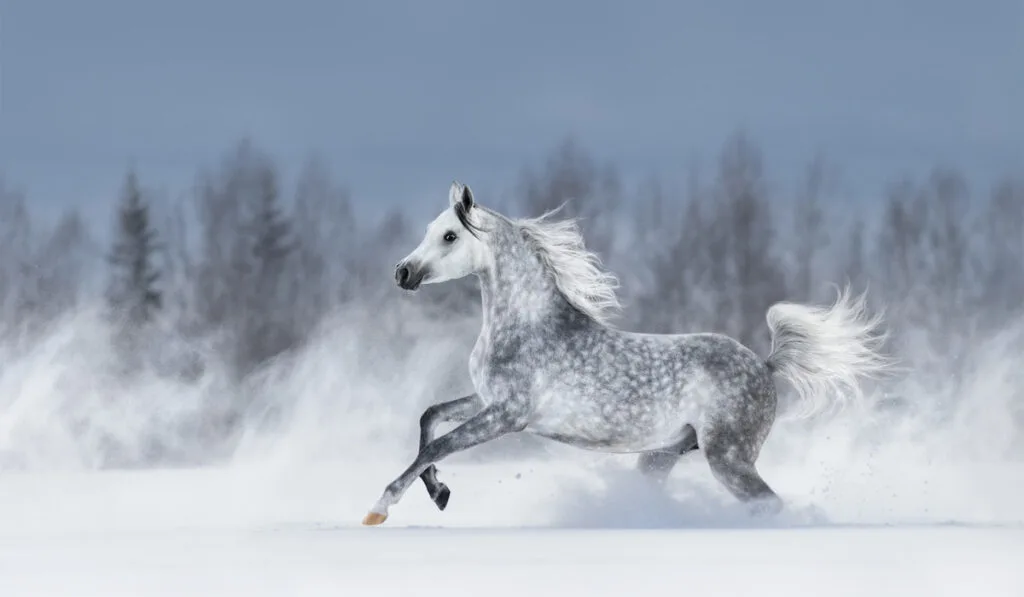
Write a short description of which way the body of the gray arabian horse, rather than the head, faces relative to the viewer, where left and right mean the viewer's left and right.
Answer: facing to the left of the viewer

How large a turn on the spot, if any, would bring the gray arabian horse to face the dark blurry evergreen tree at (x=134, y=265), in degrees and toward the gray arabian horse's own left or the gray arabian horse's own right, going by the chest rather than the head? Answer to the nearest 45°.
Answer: approximately 45° to the gray arabian horse's own right
